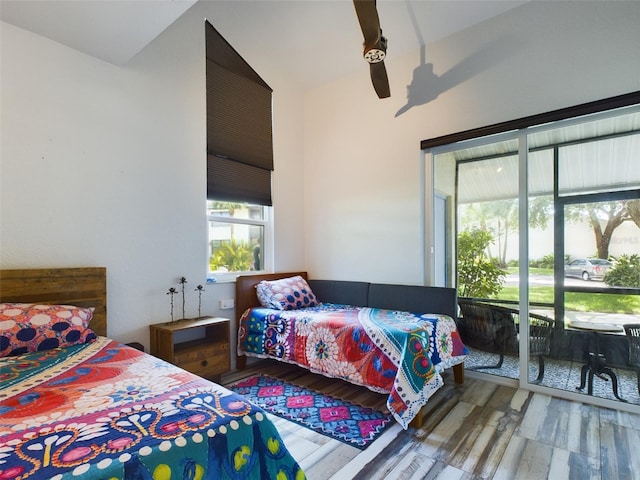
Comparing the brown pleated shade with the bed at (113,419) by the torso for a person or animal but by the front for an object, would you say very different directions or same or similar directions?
same or similar directions

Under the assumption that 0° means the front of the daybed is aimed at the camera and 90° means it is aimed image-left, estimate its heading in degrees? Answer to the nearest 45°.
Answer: approximately 45°

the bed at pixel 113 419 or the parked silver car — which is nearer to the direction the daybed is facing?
the bed

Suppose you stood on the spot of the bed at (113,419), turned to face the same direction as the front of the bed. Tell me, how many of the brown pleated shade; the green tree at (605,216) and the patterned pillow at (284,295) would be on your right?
0

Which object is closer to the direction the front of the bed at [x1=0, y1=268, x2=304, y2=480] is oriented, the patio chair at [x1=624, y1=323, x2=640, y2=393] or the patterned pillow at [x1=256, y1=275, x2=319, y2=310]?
the patio chair

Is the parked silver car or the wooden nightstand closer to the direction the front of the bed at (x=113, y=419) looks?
the parked silver car

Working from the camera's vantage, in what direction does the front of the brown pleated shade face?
facing the viewer and to the right of the viewer

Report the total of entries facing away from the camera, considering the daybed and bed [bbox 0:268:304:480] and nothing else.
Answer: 0

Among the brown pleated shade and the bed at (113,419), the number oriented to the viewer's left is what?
0

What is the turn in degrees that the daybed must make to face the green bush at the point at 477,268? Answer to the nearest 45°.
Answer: approximately 135° to its left

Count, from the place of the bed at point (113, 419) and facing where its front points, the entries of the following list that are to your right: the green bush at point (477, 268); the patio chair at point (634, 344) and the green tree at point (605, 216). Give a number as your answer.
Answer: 0

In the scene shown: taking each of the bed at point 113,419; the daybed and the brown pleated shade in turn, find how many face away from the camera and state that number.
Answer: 0
